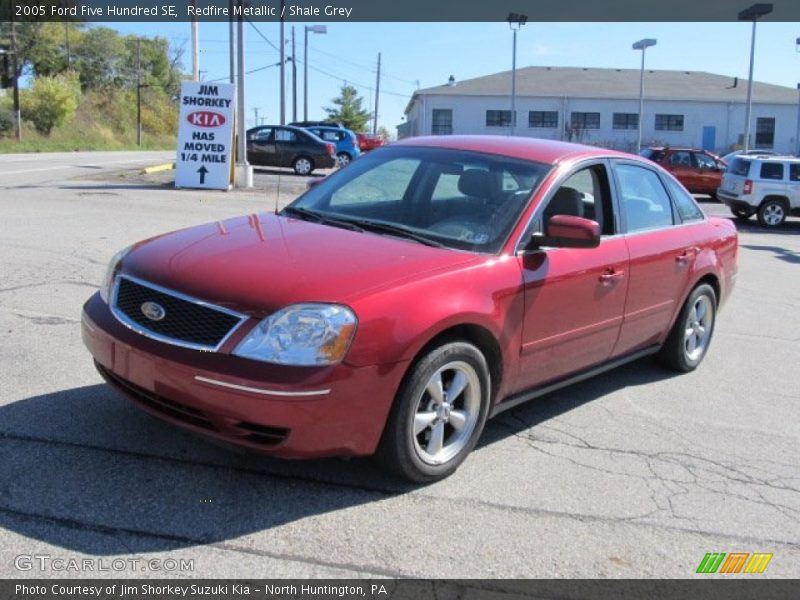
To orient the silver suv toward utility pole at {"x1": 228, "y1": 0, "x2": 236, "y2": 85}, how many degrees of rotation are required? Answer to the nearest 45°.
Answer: approximately 135° to its left

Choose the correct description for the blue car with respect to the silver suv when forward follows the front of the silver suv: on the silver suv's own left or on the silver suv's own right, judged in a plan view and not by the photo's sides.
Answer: on the silver suv's own left

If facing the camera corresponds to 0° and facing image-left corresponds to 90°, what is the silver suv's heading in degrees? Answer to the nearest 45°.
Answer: approximately 225°

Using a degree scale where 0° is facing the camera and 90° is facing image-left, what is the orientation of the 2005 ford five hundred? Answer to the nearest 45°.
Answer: approximately 45°

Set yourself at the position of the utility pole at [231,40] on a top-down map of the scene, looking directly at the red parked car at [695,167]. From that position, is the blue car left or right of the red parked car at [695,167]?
left

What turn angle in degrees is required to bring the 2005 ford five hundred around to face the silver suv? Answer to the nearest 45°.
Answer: approximately 180°

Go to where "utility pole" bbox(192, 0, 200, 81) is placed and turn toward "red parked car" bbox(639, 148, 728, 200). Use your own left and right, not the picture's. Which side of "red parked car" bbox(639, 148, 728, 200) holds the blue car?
left

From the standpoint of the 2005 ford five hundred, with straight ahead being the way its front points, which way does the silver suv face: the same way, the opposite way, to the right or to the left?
the opposite way

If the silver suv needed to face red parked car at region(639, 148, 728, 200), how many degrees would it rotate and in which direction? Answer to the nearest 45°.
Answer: approximately 45° to its left

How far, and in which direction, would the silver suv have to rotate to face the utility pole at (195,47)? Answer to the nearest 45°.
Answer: approximately 135° to its left

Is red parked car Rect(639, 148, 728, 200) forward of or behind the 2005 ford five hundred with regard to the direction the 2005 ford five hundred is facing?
behind

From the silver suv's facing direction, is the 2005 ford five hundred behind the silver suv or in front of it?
behind
